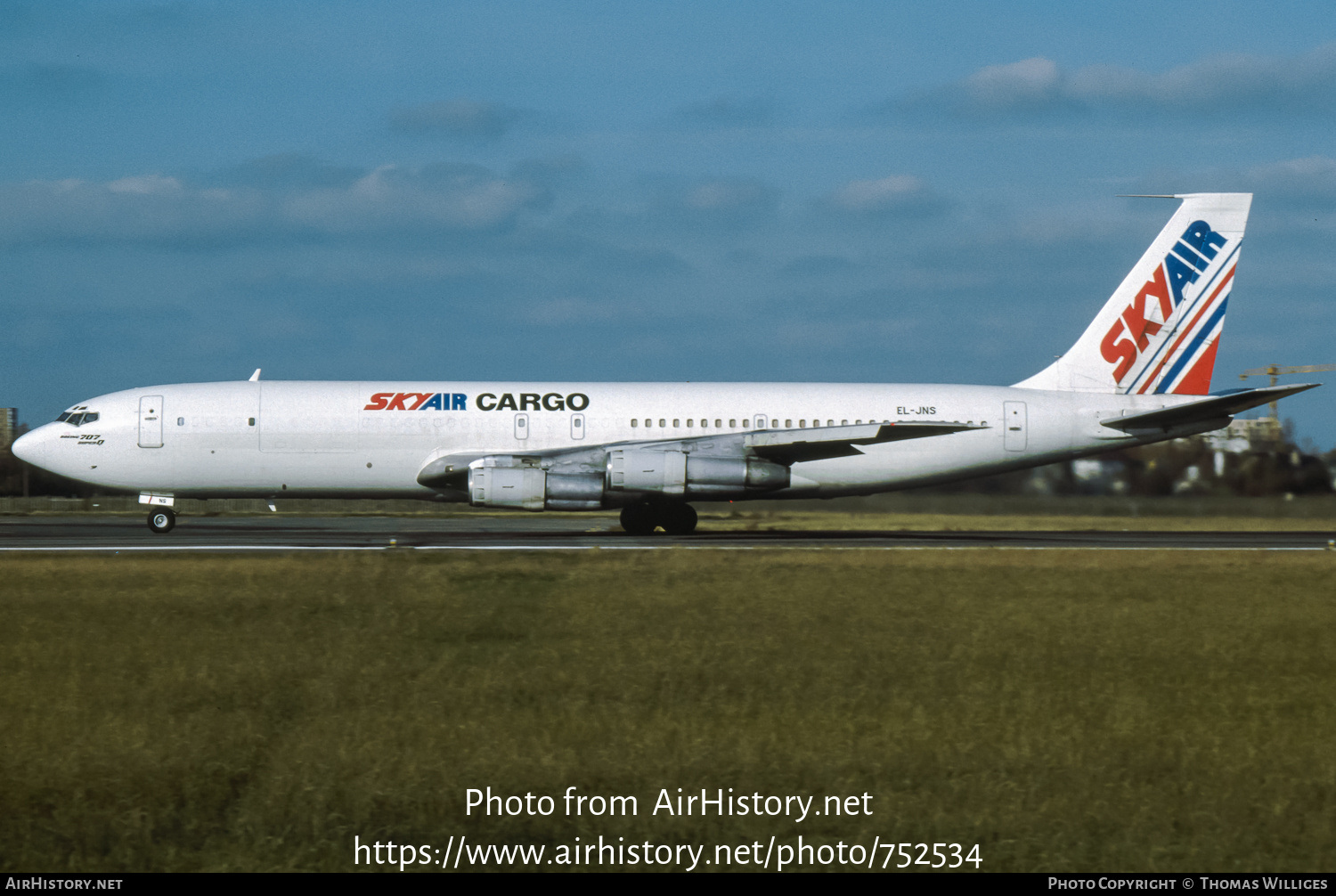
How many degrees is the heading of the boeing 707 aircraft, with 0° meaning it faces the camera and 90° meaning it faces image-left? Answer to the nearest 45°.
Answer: approximately 90°

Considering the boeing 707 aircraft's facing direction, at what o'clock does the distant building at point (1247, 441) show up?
The distant building is roughly at 3 o'clock from the boeing 707 aircraft.
